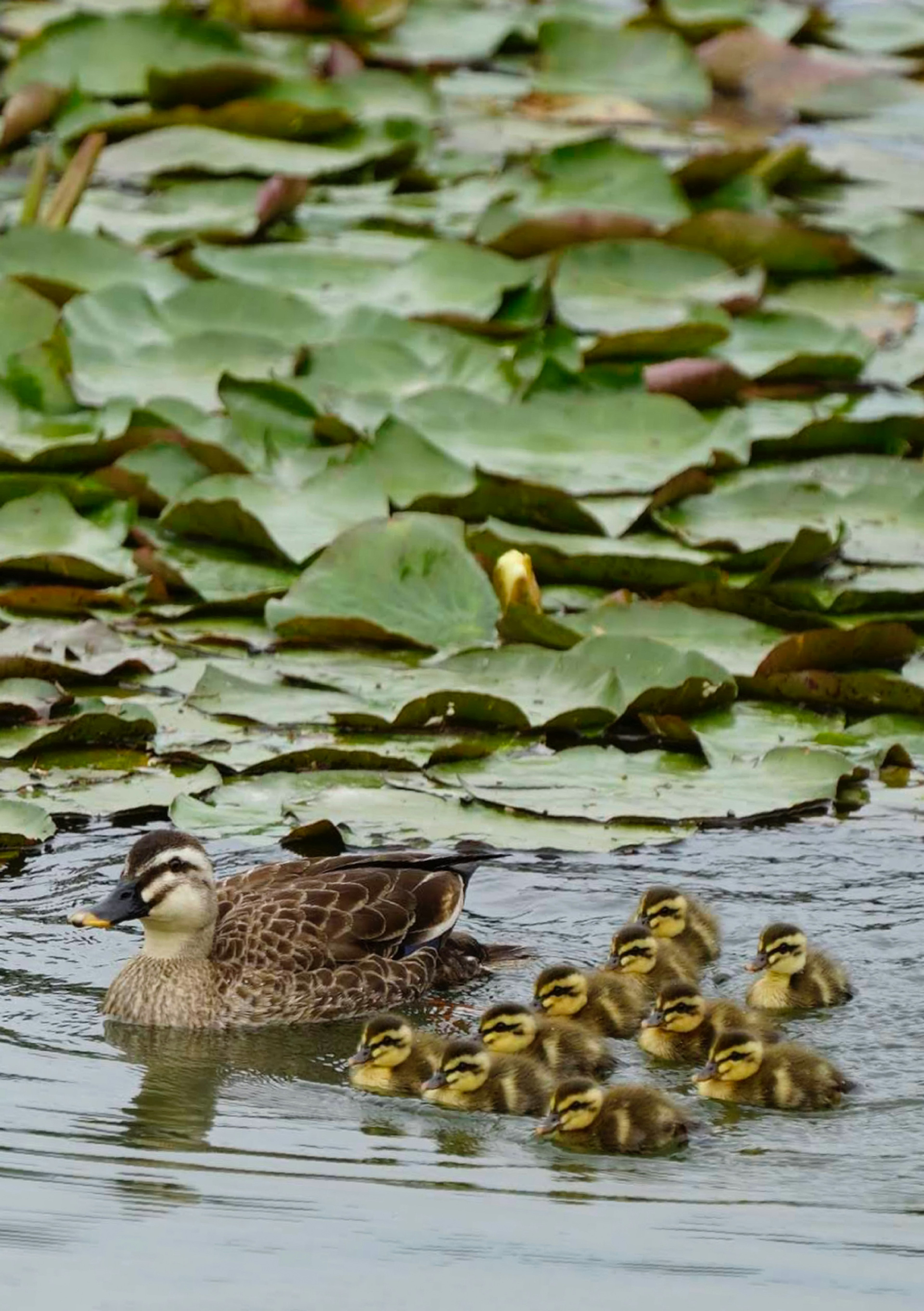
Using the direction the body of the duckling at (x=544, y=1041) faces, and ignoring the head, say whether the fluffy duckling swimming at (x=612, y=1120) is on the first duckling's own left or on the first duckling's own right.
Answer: on the first duckling's own left

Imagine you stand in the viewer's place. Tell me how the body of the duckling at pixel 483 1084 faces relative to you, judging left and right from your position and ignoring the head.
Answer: facing to the left of the viewer

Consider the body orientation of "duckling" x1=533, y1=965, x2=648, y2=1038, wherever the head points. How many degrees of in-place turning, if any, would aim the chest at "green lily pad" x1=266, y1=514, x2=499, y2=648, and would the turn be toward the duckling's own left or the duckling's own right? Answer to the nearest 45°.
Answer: approximately 90° to the duckling's own right

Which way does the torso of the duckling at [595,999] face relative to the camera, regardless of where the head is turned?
to the viewer's left

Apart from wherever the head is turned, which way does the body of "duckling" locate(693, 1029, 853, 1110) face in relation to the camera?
to the viewer's left

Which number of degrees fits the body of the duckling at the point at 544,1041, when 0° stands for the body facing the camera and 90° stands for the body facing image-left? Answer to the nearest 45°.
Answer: approximately 90°

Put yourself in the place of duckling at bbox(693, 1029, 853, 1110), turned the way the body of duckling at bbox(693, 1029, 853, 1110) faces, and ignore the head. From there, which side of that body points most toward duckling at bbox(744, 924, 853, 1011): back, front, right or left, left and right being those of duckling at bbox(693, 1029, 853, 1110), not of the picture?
right
